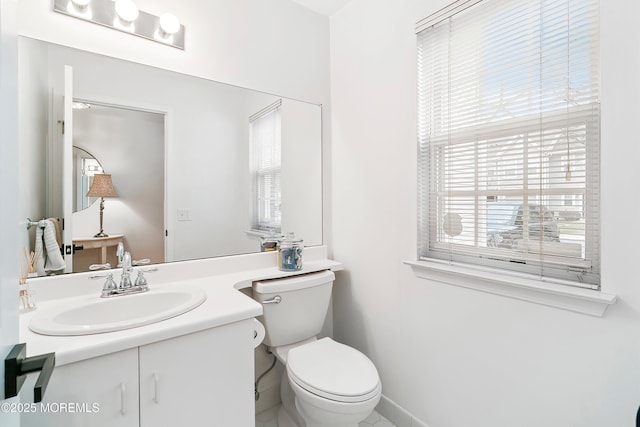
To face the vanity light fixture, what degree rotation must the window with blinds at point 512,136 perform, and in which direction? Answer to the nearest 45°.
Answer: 0° — it already faces it

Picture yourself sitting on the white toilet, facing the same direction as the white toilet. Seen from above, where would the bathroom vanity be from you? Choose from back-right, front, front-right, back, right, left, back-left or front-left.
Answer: right

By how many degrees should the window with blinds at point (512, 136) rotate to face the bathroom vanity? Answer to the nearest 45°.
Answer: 0° — it already faces it

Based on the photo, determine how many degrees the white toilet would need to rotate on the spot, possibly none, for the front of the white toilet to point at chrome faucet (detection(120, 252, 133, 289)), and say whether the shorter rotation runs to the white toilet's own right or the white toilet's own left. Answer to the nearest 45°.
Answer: approximately 135° to the white toilet's own right

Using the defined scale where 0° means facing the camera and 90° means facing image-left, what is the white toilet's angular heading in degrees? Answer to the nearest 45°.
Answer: approximately 315°

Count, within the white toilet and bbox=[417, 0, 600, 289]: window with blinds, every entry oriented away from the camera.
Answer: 0

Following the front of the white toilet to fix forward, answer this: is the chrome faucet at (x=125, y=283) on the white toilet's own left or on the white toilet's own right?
on the white toilet's own right
